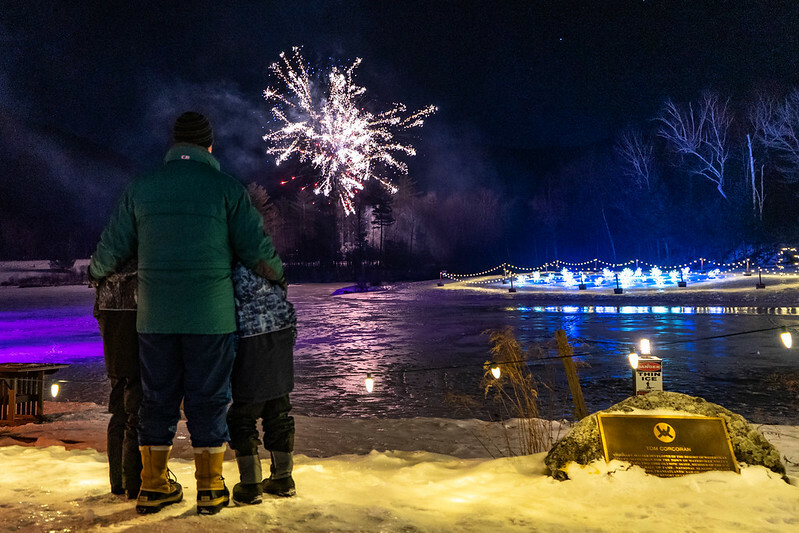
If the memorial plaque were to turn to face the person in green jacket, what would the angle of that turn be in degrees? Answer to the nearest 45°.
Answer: approximately 45° to its right

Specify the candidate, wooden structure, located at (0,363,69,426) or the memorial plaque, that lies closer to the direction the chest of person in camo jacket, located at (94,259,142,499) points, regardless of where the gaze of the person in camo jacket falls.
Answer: the wooden structure

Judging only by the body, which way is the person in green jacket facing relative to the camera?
away from the camera

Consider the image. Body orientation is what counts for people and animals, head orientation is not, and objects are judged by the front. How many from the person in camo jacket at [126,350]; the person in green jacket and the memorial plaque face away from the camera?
2

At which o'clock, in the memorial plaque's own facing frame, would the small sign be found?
The small sign is roughly at 6 o'clock from the memorial plaque.

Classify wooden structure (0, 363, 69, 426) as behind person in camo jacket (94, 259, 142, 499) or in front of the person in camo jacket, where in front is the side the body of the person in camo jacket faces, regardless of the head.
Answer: in front

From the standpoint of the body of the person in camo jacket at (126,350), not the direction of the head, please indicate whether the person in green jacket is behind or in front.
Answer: behind

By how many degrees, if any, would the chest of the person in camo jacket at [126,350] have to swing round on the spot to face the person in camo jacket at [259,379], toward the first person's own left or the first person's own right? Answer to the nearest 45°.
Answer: approximately 135° to the first person's own right

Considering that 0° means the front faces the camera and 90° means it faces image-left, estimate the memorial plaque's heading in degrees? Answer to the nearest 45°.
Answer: approximately 0°

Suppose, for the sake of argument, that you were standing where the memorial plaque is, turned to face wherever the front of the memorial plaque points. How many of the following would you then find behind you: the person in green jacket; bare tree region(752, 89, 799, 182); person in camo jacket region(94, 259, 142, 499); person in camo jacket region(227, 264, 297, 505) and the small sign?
2

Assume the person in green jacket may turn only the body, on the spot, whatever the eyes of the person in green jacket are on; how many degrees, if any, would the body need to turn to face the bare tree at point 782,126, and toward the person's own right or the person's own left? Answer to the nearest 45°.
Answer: approximately 45° to the person's own right

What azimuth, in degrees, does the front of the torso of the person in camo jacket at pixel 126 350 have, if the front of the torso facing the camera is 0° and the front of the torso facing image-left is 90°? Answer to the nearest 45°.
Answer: approximately 180°

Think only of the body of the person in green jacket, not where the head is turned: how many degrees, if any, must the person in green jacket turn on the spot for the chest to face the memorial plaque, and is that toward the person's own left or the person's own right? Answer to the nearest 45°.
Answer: approximately 90° to the person's own right

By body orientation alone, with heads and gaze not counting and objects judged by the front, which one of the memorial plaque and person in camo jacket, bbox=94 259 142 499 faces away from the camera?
the person in camo jacket
